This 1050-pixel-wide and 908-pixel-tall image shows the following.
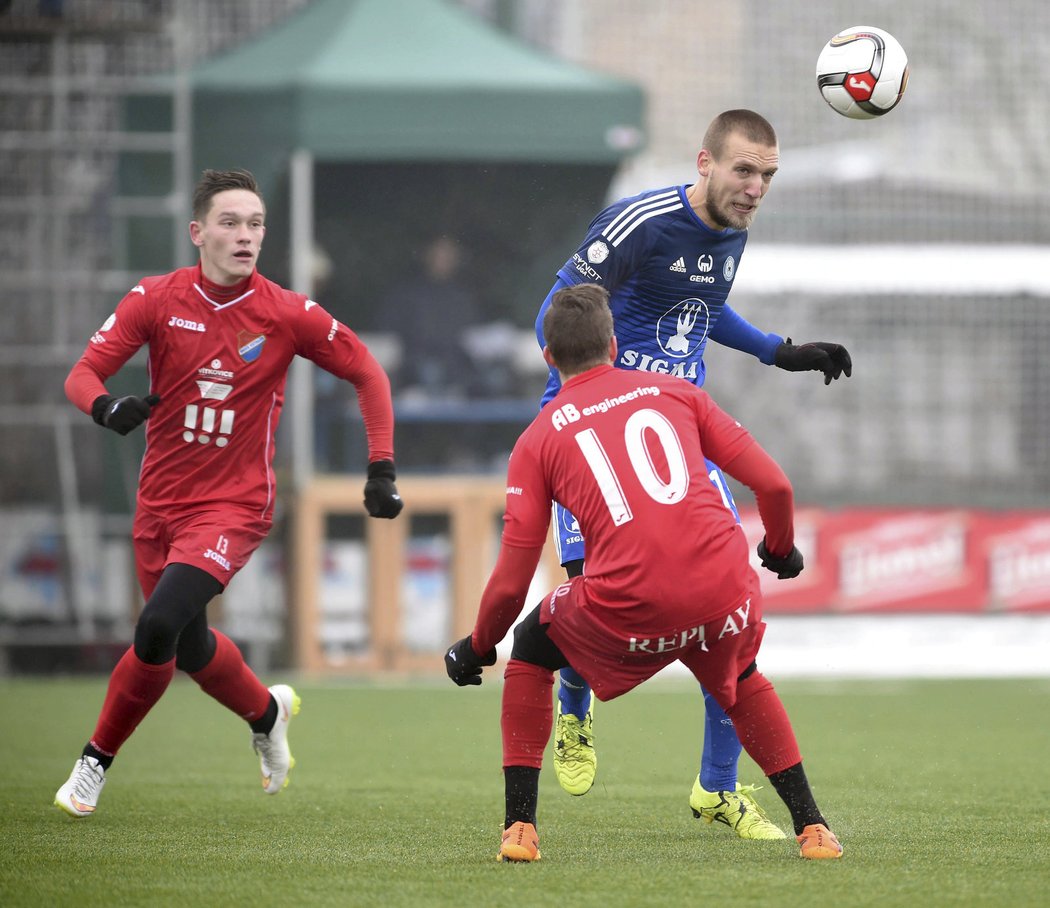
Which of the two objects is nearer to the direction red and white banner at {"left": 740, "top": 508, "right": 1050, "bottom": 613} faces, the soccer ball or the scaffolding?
the soccer ball

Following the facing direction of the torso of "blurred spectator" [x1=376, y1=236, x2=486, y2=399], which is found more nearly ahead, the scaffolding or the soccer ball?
the soccer ball

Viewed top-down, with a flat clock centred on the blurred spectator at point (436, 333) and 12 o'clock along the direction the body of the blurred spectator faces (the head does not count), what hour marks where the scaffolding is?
The scaffolding is roughly at 3 o'clock from the blurred spectator.

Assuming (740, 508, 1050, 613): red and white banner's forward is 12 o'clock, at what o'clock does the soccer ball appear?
The soccer ball is roughly at 12 o'clock from the red and white banner.

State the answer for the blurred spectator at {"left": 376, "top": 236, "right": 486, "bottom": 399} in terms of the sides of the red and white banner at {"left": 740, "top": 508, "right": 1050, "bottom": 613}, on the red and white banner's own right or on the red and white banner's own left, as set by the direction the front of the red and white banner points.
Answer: on the red and white banner's own right

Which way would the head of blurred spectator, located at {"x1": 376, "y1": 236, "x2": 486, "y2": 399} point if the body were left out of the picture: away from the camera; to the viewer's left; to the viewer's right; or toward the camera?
toward the camera

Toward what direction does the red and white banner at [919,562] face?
toward the camera

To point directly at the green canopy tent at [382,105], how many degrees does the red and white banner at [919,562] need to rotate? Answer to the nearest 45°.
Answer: approximately 90° to its right

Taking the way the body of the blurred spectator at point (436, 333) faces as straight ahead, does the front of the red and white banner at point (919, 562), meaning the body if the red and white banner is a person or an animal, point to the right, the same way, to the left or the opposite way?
the same way

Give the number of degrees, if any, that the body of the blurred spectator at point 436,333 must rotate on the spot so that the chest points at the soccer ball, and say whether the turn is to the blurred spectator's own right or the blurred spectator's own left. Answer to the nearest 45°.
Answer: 0° — they already face it

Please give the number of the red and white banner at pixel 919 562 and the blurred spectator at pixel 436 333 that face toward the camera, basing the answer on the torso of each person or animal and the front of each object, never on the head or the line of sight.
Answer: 2

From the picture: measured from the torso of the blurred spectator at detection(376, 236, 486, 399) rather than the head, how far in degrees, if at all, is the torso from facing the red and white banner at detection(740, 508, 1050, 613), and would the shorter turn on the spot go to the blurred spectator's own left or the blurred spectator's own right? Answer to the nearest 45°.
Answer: approximately 90° to the blurred spectator's own left

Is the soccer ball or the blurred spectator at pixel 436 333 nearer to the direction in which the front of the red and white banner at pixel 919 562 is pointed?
the soccer ball

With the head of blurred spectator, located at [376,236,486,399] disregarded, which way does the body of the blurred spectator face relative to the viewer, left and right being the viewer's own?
facing the viewer
